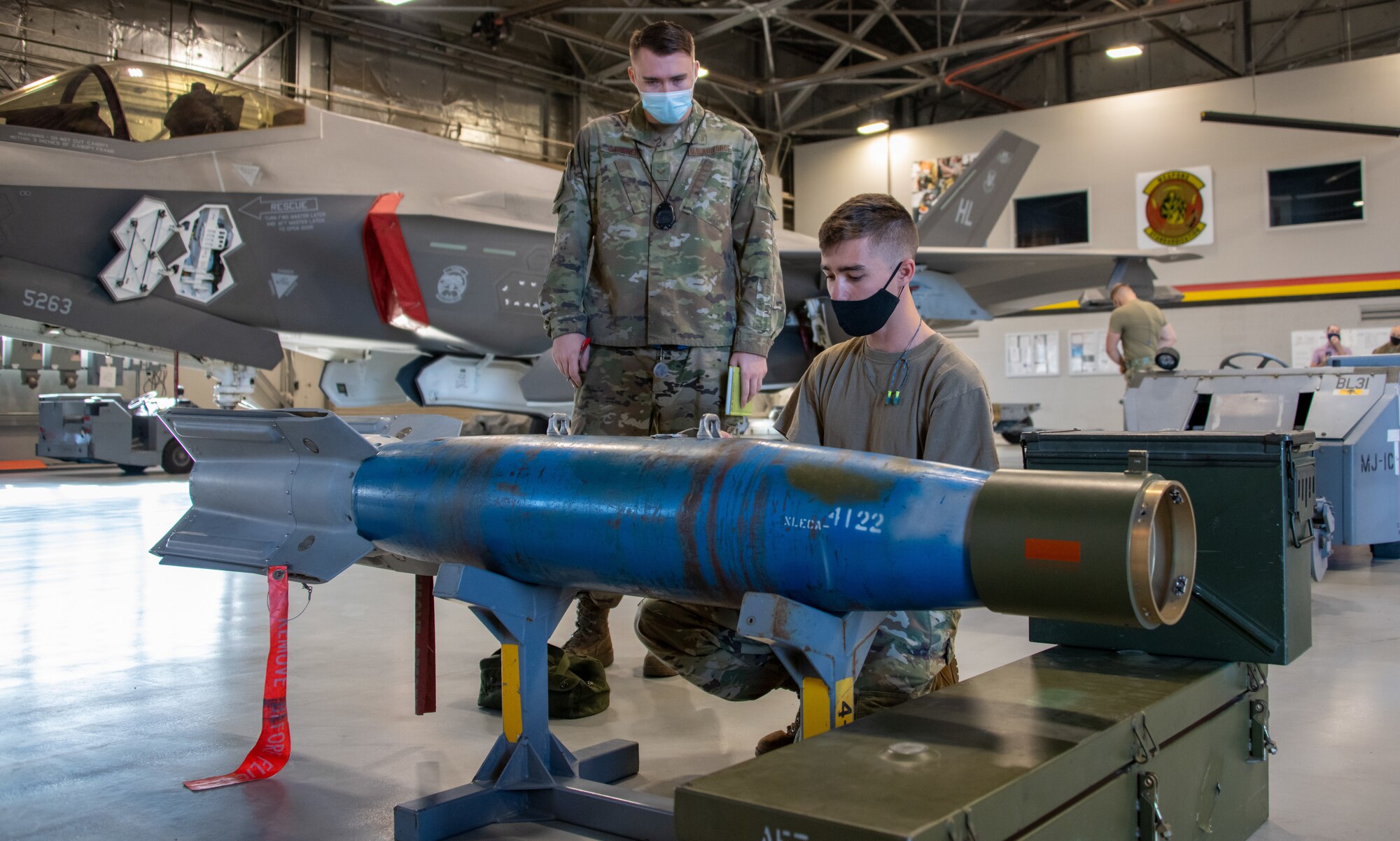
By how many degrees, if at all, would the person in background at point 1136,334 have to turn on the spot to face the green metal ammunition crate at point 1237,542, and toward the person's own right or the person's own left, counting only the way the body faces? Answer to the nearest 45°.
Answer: approximately 135° to the person's own left

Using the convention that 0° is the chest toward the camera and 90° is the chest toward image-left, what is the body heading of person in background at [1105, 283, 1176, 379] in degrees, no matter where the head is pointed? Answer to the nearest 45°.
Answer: approximately 135°

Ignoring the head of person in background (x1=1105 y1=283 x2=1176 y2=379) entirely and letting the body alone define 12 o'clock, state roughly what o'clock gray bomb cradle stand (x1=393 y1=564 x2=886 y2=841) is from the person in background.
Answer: The gray bomb cradle stand is roughly at 8 o'clock from the person in background.

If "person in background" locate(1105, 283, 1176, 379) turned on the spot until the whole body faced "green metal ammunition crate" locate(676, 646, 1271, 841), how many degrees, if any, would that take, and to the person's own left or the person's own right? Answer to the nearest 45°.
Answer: approximately 135° to the person's own left

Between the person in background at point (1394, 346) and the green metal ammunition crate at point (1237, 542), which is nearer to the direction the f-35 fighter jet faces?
the green metal ammunition crate

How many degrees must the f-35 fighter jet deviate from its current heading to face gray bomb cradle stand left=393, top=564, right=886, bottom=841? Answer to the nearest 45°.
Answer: approximately 45° to its left

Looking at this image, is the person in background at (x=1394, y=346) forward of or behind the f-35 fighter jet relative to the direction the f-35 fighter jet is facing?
behind

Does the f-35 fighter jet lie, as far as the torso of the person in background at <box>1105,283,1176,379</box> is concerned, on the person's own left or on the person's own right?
on the person's own left
